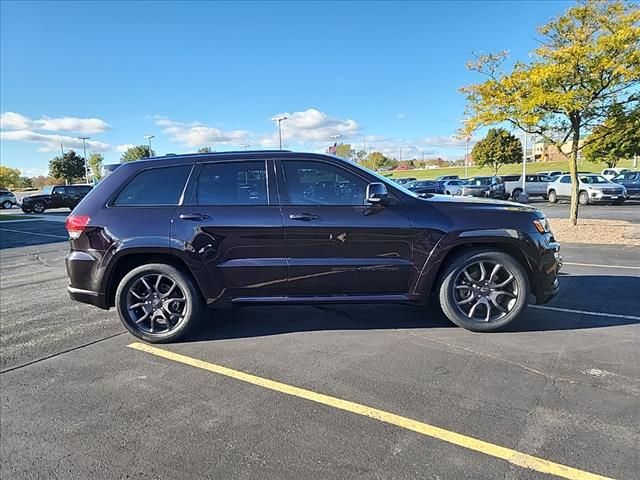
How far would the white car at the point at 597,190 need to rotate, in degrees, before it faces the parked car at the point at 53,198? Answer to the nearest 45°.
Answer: approximately 135° to its right

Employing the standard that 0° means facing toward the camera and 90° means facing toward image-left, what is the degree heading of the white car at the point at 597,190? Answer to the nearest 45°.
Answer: approximately 315°

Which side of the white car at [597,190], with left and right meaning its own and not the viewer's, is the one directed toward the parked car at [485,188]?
back

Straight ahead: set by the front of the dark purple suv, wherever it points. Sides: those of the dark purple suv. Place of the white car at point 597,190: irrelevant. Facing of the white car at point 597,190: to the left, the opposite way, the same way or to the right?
to the right

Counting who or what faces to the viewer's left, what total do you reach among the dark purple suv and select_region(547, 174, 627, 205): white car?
0

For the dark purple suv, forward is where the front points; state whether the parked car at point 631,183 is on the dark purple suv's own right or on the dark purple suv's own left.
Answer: on the dark purple suv's own left

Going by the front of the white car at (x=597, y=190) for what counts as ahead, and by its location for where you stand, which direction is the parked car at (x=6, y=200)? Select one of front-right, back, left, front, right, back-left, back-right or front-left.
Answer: back-right

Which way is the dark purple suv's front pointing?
to the viewer's right

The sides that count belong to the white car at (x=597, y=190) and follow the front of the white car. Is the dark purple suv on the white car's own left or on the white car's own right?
on the white car's own right

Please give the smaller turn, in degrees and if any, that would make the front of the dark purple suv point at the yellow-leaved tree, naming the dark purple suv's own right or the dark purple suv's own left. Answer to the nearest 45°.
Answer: approximately 45° to the dark purple suv's own left

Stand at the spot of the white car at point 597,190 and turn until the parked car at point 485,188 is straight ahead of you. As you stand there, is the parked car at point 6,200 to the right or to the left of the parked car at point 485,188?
left
